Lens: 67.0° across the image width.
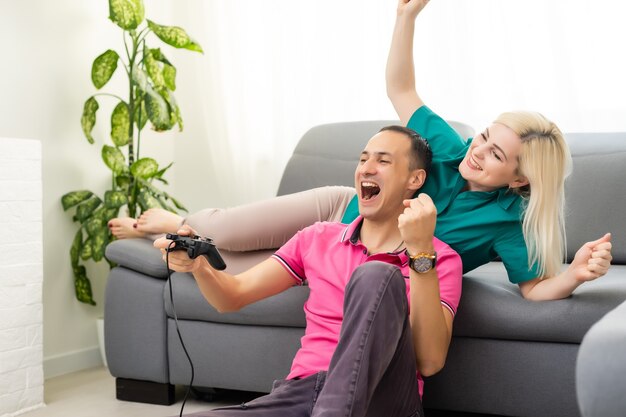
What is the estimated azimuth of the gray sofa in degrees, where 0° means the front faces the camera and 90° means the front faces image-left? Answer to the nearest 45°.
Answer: approximately 0°

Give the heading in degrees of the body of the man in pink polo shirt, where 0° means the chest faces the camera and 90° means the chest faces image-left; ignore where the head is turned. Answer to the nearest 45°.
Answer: approximately 45°

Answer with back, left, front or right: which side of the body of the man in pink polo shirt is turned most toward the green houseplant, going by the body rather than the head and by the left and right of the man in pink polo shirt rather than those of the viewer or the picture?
right

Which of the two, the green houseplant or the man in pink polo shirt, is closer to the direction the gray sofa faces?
the man in pink polo shirt

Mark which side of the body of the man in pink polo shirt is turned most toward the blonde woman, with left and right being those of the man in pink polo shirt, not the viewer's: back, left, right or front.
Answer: back
